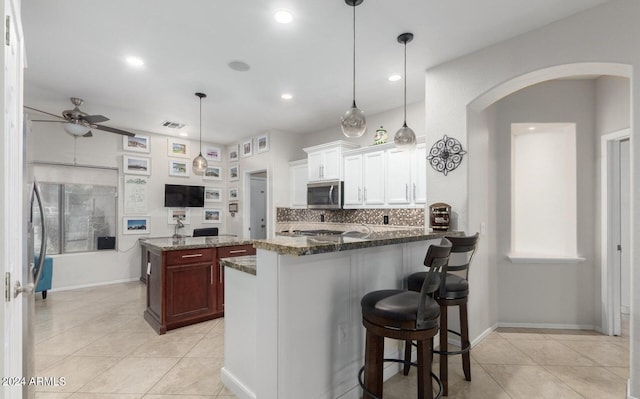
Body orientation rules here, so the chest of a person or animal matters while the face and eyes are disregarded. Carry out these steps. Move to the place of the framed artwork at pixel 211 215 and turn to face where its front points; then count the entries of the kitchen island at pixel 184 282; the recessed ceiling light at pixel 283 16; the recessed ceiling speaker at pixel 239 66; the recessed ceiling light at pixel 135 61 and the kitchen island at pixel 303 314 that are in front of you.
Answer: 5

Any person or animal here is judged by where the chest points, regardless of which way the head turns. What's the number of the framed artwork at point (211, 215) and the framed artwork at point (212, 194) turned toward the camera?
2

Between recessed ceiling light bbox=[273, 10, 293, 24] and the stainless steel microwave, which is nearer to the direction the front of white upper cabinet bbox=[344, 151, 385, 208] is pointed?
the recessed ceiling light

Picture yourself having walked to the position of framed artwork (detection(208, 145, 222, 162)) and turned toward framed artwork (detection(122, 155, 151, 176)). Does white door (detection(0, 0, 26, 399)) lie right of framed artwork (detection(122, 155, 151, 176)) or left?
left

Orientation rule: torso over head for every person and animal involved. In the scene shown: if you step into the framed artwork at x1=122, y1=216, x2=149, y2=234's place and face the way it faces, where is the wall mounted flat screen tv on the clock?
The wall mounted flat screen tv is roughly at 9 o'clock from the framed artwork.

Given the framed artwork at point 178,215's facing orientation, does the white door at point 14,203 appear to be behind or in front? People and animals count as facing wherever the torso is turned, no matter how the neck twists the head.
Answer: in front

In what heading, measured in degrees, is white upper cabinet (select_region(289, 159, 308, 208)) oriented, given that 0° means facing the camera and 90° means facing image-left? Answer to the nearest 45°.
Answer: approximately 45°

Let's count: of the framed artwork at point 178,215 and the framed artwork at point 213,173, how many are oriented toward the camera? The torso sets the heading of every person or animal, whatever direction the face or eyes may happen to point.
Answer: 2
